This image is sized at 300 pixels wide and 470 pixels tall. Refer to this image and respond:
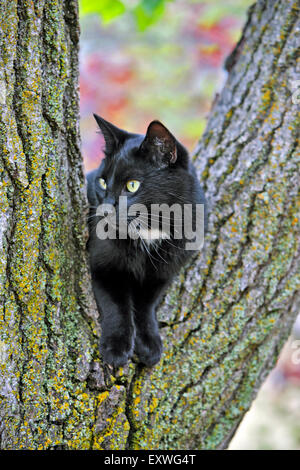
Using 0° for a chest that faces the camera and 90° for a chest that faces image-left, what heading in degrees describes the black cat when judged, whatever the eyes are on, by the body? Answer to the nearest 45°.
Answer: approximately 0°
